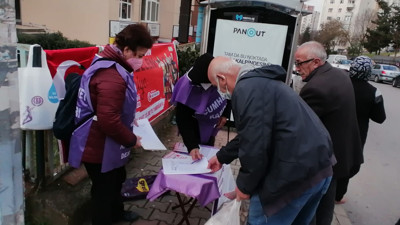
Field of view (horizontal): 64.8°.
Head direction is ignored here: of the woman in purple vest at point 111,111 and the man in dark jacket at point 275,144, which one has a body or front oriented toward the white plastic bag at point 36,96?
the man in dark jacket

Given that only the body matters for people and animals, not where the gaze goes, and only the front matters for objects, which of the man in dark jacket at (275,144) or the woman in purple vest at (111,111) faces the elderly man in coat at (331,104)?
the woman in purple vest

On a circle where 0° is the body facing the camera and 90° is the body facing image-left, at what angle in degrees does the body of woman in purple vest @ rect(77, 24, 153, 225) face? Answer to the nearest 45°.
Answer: approximately 270°

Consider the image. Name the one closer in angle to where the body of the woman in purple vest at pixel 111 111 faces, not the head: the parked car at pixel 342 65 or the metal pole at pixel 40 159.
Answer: the parked car

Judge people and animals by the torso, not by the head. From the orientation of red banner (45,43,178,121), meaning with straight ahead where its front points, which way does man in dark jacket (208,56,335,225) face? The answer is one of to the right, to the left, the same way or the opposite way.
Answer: the opposite way

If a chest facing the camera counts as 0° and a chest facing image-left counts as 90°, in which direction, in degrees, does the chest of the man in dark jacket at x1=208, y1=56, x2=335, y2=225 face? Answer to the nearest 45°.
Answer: approximately 90°

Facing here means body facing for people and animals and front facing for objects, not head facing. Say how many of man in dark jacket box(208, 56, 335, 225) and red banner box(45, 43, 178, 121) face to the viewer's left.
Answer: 1

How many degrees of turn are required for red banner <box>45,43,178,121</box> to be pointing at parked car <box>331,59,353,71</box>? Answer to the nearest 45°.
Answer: approximately 90° to its left

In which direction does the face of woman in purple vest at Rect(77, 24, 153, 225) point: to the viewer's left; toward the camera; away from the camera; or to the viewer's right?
to the viewer's right
